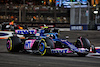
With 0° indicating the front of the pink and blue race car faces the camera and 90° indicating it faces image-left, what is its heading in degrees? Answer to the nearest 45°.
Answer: approximately 315°
